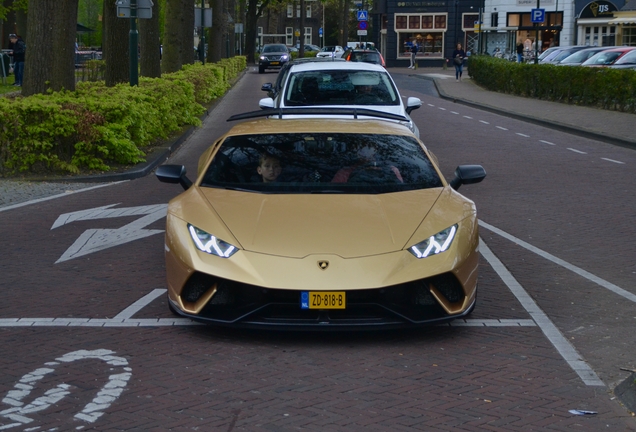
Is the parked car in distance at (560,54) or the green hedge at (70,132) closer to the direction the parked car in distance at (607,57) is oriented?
the green hedge

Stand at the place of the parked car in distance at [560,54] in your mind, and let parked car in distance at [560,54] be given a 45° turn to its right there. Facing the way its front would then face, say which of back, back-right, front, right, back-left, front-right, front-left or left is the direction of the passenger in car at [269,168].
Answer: left

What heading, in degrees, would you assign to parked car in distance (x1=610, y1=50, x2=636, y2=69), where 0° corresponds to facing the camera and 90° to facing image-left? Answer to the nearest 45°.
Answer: approximately 45°

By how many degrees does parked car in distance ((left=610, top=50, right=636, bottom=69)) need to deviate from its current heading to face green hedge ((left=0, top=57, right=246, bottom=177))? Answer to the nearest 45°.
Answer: approximately 45° to its left

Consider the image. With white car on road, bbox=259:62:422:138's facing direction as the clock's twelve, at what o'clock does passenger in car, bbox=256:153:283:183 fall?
The passenger in car is roughly at 12 o'clock from the white car on road.

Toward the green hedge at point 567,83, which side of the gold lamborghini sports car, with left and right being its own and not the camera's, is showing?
back

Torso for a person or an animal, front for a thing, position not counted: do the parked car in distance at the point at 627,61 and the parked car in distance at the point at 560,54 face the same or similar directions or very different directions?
same or similar directions

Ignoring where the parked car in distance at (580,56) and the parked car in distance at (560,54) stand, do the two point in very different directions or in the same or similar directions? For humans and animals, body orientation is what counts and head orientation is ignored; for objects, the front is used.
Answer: same or similar directions

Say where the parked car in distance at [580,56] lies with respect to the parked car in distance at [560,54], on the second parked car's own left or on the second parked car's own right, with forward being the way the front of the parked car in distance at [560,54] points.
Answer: on the second parked car's own left

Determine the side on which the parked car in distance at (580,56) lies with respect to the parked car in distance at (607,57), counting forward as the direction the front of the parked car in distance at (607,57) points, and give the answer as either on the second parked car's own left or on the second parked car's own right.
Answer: on the second parked car's own right

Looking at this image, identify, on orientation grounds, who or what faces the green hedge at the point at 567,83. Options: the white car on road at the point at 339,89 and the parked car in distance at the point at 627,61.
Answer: the parked car in distance

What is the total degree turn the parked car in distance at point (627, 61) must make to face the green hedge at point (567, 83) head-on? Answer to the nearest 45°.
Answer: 0° — it already faces it

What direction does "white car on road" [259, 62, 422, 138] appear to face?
toward the camera

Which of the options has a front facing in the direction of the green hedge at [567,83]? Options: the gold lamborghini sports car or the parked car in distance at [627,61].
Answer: the parked car in distance

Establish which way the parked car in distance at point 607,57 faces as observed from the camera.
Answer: facing the viewer and to the left of the viewer
